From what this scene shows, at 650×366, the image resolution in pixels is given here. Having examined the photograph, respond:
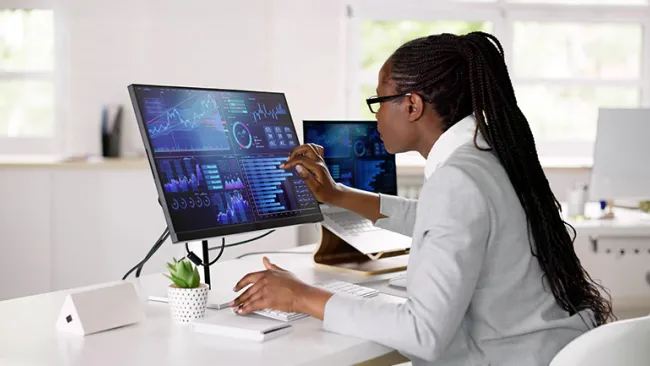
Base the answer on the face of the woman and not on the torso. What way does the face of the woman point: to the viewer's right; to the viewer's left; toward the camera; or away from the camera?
to the viewer's left

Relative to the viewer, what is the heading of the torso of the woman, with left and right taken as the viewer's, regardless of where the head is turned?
facing away from the viewer and to the left of the viewer

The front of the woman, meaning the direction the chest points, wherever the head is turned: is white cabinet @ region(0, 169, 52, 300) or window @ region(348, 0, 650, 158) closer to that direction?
the white cabinet

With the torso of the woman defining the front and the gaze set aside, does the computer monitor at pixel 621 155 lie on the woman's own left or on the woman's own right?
on the woman's own right

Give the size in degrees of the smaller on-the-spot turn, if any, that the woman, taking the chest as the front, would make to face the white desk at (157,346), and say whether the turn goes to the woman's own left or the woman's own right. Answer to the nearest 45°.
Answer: approximately 45° to the woman's own left

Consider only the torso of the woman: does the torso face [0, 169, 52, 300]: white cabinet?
yes

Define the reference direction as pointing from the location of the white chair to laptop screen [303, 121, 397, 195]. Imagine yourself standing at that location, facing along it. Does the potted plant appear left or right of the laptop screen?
left

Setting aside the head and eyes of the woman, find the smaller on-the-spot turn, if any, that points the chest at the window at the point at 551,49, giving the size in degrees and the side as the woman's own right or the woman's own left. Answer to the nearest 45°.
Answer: approximately 45° to the woman's own right

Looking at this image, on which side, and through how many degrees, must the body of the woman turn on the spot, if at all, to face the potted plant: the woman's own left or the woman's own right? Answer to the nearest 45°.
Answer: approximately 45° to the woman's own left
